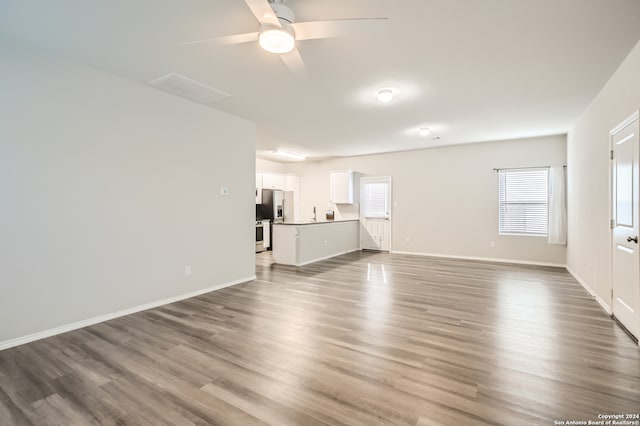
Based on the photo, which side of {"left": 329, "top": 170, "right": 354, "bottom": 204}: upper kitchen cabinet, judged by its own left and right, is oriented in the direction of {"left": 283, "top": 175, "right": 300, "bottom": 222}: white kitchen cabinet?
right

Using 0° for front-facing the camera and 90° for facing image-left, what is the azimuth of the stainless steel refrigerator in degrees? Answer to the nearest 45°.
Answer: approximately 315°

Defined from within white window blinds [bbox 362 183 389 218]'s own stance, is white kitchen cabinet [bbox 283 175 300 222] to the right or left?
on its right

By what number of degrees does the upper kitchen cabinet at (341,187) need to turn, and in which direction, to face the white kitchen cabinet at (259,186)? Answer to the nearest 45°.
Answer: approximately 45° to its right

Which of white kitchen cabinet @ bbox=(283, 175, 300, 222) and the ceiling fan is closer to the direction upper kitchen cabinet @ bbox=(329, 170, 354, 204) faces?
the ceiling fan

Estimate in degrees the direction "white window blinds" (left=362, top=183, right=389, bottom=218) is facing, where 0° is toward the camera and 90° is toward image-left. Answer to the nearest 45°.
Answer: approximately 0°

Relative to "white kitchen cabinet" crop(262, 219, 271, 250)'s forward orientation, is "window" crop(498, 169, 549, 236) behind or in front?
in front

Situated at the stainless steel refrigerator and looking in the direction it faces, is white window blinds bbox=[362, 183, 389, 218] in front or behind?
in front

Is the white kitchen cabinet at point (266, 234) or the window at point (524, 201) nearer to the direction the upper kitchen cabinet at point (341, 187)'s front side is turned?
the white kitchen cabinet

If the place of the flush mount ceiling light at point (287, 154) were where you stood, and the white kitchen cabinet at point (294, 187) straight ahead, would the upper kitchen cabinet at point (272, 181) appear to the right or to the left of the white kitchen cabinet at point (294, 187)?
left

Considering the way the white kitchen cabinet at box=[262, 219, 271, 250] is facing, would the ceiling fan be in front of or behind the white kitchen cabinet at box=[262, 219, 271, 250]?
in front
